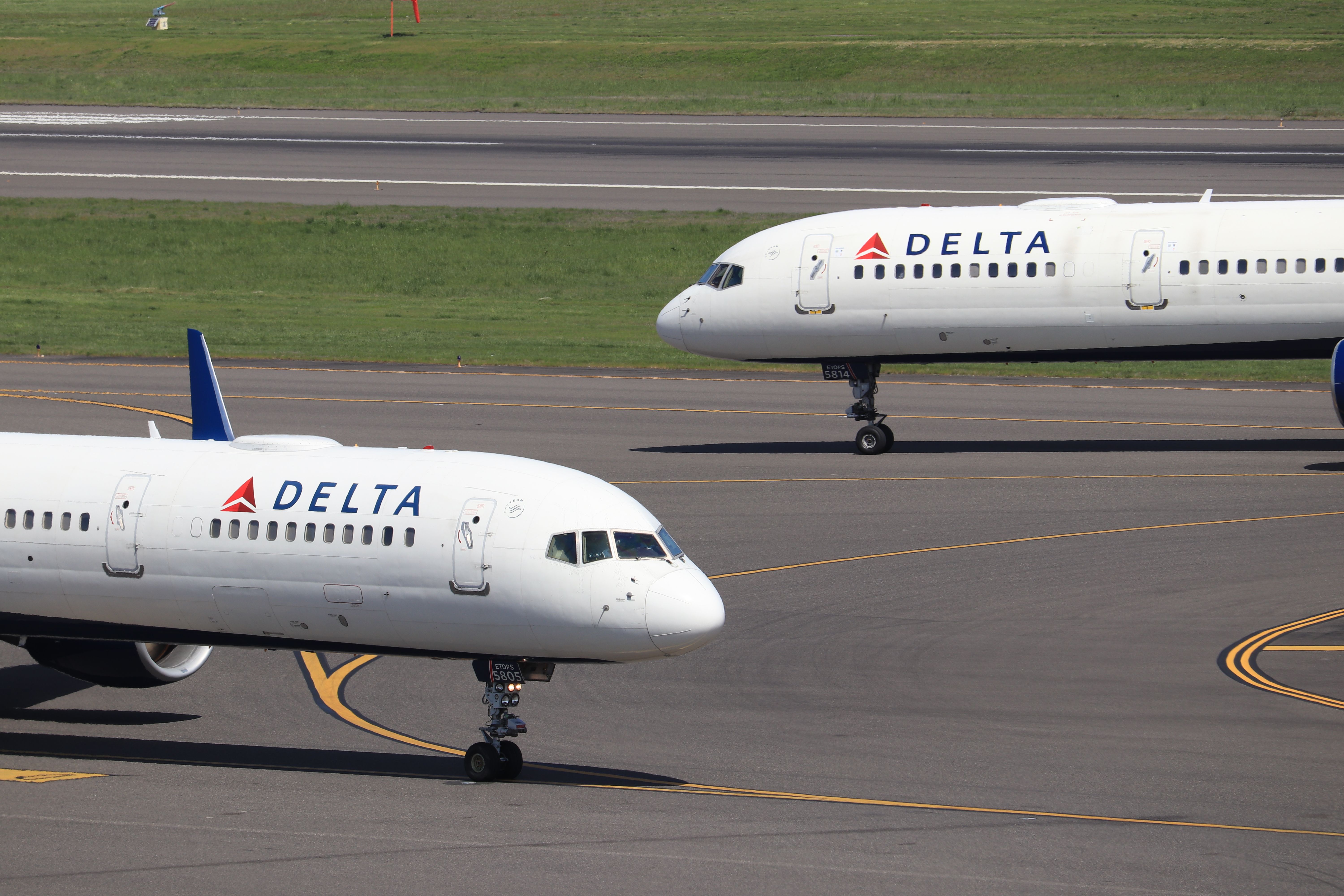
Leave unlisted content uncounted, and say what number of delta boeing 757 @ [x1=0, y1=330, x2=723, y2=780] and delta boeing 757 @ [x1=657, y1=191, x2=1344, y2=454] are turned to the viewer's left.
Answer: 1

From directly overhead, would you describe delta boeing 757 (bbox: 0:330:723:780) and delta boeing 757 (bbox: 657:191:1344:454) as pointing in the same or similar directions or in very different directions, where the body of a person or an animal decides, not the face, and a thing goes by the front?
very different directions

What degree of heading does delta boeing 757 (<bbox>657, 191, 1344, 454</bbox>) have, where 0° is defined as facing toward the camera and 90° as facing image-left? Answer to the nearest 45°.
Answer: approximately 90°

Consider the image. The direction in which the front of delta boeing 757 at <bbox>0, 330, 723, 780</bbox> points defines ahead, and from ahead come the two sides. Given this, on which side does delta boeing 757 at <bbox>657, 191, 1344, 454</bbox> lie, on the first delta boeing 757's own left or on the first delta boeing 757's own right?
on the first delta boeing 757's own left

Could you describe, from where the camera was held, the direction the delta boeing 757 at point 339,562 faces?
facing the viewer and to the right of the viewer

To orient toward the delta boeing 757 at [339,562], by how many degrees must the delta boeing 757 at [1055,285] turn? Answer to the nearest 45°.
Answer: approximately 45° to its left
